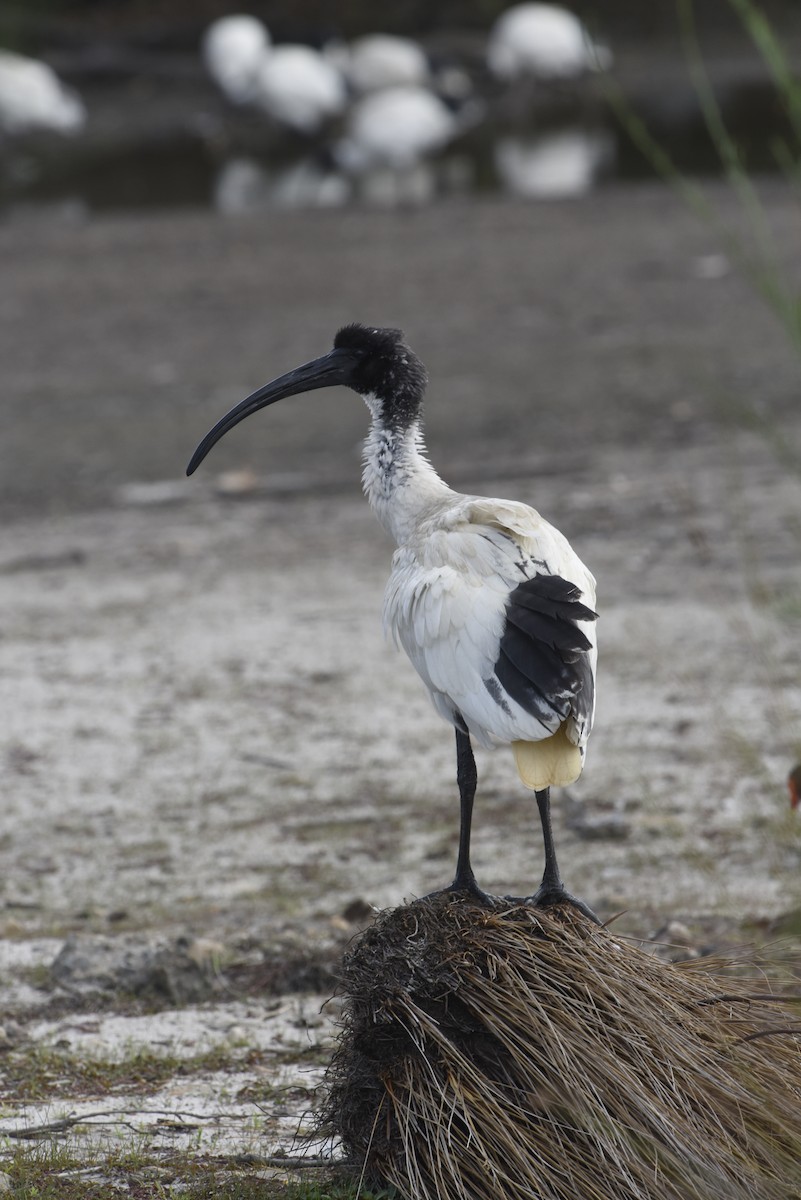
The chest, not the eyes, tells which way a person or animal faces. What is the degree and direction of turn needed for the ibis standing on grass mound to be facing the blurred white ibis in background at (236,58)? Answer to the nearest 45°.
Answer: approximately 45° to its right

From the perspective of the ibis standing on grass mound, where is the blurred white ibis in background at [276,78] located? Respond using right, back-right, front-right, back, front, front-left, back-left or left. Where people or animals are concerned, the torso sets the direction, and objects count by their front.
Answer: front-right

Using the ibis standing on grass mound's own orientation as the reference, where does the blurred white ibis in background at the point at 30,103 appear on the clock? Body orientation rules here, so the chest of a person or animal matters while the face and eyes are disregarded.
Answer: The blurred white ibis in background is roughly at 1 o'clock from the ibis standing on grass mound.

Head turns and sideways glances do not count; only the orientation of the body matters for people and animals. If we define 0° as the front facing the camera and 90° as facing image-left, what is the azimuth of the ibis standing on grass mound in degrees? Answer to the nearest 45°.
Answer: approximately 135°

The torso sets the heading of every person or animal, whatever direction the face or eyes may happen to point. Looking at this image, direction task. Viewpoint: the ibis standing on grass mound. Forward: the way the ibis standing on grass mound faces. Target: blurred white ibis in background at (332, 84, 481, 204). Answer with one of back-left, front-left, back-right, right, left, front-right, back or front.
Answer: front-right

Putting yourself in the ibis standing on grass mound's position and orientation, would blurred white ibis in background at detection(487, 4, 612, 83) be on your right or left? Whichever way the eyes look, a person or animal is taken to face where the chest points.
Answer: on your right

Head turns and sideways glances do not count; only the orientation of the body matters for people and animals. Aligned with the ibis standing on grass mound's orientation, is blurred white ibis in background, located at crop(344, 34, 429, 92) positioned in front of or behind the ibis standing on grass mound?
in front
